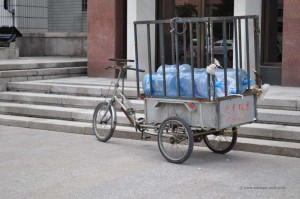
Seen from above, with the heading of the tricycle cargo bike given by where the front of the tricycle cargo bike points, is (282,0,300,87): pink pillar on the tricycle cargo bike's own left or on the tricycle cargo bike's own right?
on the tricycle cargo bike's own right

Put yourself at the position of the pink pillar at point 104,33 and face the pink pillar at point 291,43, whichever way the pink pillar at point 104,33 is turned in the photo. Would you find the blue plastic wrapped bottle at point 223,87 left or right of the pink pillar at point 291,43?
right

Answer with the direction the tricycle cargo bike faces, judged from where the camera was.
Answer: facing away from the viewer and to the left of the viewer

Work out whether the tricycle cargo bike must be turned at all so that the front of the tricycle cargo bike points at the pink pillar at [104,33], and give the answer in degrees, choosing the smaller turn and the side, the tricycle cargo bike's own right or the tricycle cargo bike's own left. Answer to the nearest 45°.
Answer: approximately 45° to the tricycle cargo bike's own right
